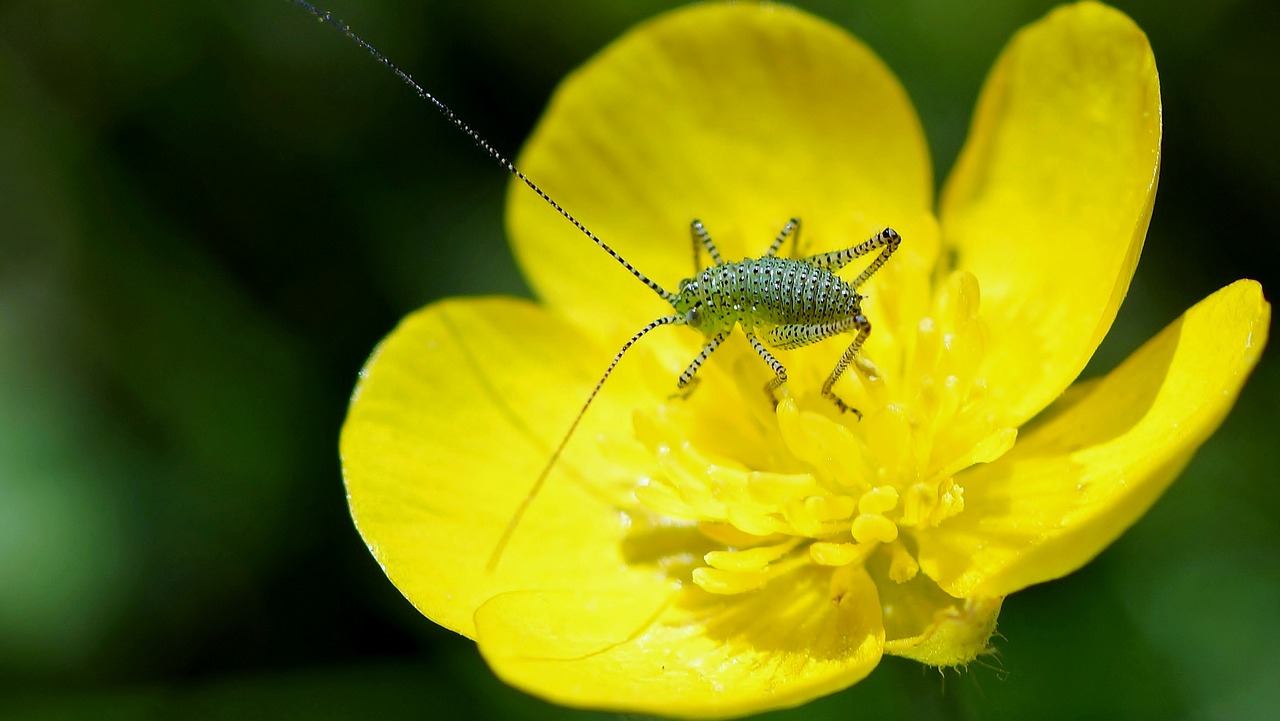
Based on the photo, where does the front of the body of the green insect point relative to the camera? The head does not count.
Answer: to the viewer's left
